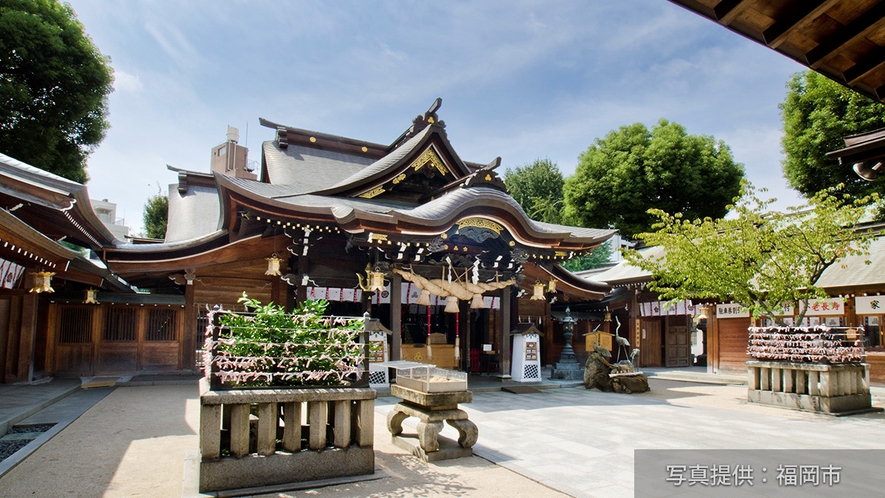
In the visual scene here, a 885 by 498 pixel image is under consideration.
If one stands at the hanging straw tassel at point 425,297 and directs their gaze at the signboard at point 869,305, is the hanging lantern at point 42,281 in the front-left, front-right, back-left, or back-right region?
back-right

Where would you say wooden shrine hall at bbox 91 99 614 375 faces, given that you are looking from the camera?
facing the viewer and to the right of the viewer

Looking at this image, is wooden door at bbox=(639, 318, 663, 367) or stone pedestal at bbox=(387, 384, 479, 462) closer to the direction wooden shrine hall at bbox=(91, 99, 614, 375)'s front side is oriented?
the stone pedestal

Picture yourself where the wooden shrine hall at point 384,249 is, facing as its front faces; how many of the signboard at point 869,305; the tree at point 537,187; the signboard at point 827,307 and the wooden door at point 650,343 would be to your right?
0

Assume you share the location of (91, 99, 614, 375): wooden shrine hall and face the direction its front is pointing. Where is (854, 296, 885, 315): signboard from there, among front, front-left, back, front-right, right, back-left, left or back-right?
front-left

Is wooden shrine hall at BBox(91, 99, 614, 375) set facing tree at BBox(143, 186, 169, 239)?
no

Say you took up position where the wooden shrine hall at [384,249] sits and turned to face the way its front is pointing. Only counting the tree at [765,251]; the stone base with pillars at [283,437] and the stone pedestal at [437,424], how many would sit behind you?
0

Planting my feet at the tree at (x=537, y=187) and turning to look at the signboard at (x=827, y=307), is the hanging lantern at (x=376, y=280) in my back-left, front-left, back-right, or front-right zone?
front-right

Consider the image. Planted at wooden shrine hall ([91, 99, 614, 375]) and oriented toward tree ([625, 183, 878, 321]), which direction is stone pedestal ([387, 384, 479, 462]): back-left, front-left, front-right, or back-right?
front-right

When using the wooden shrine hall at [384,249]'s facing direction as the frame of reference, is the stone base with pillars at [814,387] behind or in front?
in front

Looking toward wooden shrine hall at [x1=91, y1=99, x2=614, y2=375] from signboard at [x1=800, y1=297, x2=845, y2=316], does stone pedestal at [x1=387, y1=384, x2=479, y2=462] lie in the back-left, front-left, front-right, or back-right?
front-left

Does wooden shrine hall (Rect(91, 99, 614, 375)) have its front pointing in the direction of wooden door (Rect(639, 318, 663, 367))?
no

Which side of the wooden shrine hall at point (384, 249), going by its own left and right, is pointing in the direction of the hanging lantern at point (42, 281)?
right

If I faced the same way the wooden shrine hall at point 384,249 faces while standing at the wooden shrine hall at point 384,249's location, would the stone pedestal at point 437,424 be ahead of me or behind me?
ahead

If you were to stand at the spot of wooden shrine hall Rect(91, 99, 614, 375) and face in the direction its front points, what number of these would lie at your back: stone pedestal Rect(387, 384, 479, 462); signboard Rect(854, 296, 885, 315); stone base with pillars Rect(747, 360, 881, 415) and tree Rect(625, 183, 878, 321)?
0

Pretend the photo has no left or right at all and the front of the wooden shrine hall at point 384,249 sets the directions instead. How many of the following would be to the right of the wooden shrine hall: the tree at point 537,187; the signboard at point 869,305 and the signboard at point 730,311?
0

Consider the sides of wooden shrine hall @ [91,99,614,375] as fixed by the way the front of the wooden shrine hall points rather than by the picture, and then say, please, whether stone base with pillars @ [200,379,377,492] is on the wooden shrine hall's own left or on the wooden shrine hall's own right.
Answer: on the wooden shrine hall's own right
